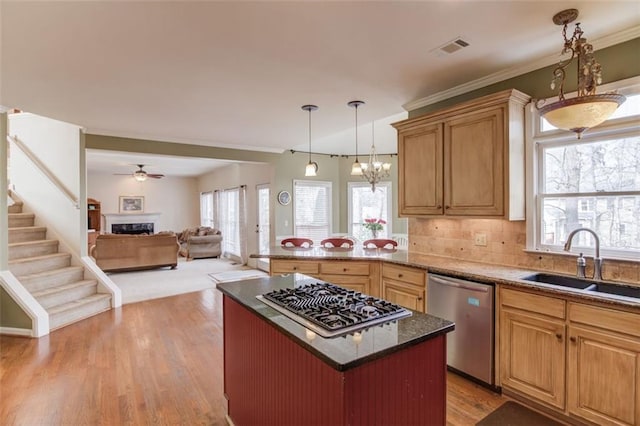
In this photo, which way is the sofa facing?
away from the camera

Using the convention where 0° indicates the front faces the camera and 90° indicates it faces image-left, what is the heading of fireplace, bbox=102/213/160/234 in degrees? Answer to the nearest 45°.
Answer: approximately 0°

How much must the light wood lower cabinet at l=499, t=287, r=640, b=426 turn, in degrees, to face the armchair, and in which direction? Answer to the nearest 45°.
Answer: approximately 45° to its right

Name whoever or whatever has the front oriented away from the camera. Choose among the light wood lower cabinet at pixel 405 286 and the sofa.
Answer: the sofa

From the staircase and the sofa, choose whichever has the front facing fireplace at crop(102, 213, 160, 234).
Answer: the sofa

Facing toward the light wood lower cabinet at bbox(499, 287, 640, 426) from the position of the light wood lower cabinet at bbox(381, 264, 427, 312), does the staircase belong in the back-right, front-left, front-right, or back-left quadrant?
back-right

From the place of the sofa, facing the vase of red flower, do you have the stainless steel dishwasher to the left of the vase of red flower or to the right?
right

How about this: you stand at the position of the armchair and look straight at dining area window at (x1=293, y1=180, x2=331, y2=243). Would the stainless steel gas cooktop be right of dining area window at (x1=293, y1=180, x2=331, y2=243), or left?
right
